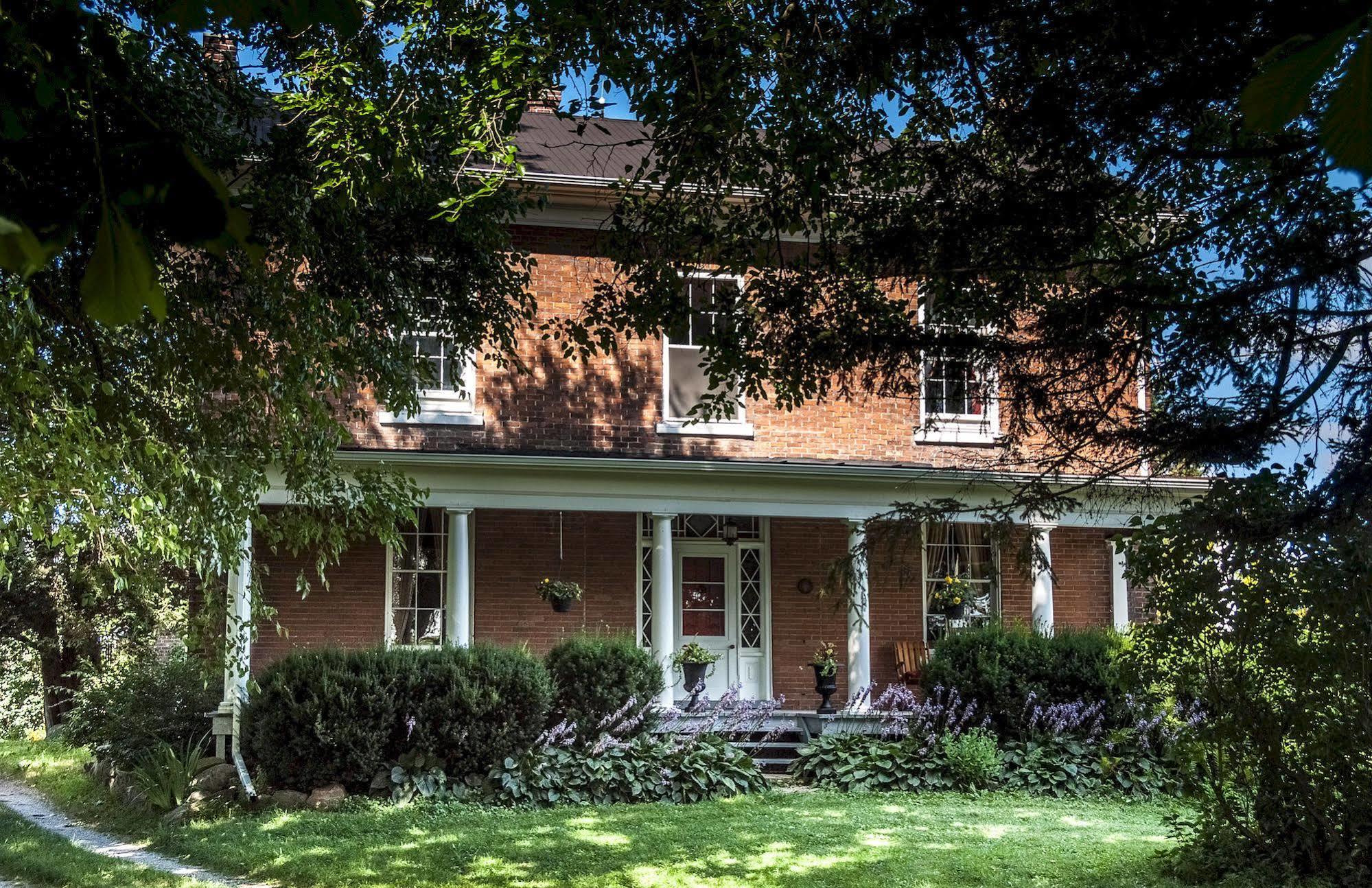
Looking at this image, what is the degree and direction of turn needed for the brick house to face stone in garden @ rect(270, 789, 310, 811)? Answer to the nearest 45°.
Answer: approximately 45° to its right

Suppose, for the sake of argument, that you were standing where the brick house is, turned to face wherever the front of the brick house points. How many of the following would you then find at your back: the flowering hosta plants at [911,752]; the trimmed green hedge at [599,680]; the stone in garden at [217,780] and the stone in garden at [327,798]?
0

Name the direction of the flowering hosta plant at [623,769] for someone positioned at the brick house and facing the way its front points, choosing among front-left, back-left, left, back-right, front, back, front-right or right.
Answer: front

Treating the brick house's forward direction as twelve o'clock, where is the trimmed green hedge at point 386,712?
The trimmed green hedge is roughly at 1 o'clock from the brick house.

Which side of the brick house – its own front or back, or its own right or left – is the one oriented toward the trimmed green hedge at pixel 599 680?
front

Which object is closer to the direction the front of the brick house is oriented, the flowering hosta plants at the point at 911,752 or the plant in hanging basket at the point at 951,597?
the flowering hosta plants

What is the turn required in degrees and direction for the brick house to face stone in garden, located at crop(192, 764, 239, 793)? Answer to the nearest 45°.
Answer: approximately 45° to its right

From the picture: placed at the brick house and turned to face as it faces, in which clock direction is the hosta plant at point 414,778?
The hosta plant is roughly at 1 o'clock from the brick house.

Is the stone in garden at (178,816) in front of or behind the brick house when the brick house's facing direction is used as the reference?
in front

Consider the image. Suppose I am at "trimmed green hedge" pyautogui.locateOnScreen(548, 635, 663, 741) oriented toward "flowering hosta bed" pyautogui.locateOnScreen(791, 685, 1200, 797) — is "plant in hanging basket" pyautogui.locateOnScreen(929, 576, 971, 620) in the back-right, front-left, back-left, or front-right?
front-left

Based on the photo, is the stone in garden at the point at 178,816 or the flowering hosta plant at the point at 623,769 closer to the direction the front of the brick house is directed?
the flowering hosta plant

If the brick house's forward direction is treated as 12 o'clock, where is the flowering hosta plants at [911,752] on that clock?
The flowering hosta plants is roughly at 10 o'clock from the brick house.

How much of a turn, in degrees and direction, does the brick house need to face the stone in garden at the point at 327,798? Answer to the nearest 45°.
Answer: approximately 45° to its right

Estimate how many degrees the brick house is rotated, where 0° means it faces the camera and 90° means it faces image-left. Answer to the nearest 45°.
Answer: approximately 0°

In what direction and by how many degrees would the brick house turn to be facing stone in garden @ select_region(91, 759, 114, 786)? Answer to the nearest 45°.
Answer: approximately 90° to its right

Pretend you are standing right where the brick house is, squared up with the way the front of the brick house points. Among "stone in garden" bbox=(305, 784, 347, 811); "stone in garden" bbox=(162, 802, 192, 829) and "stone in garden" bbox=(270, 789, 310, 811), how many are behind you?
0
